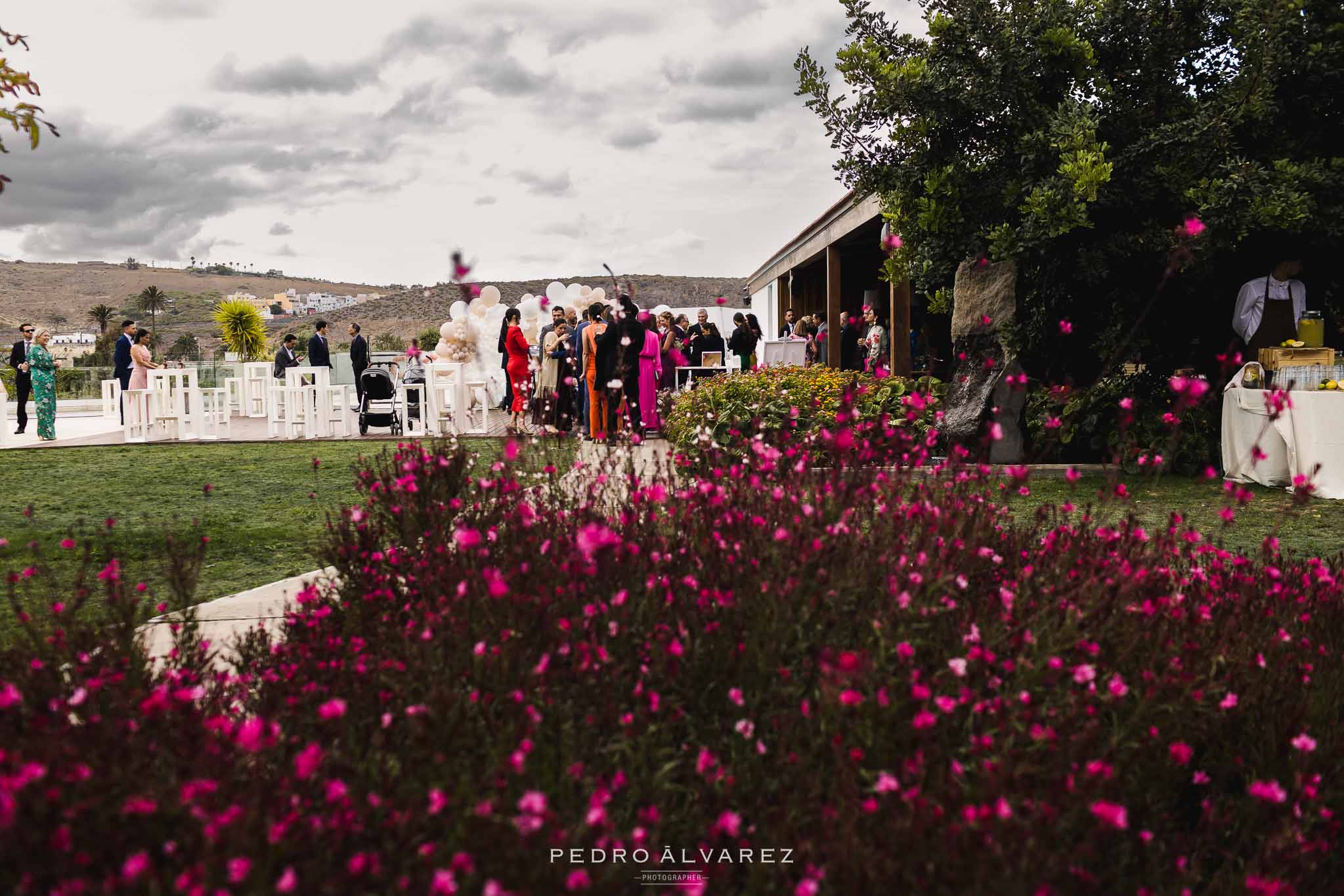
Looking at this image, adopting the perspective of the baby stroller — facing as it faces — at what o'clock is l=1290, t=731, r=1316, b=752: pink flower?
The pink flower is roughly at 12 o'clock from the baby stroller.

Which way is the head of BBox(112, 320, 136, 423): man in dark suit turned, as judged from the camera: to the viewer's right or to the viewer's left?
to the viewer's right

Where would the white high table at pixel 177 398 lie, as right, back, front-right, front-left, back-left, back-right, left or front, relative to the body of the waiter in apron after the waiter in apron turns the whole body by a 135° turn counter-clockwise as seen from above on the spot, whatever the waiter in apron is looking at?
left

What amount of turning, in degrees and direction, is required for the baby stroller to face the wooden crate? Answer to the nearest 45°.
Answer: approximately 45° to its left

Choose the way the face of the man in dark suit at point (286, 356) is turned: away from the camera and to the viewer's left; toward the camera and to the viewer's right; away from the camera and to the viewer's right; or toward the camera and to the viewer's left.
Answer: toward the camera and to the viewer's right

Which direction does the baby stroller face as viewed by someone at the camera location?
facing the viewer

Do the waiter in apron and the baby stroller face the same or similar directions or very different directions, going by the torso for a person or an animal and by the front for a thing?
same or similar directions

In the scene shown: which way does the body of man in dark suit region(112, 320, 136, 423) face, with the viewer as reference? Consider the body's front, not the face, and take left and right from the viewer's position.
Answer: facing to the right of the viewer

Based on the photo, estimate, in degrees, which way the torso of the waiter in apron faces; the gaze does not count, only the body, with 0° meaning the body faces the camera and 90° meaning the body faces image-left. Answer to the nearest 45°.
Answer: approximately 315°
